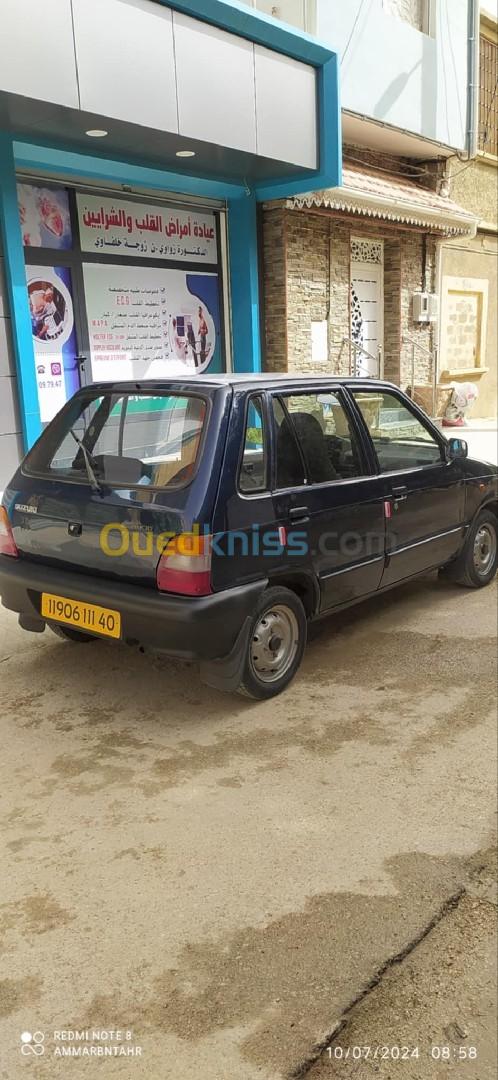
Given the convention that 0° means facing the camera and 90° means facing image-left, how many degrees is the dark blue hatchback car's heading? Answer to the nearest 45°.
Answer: approximately 225°
